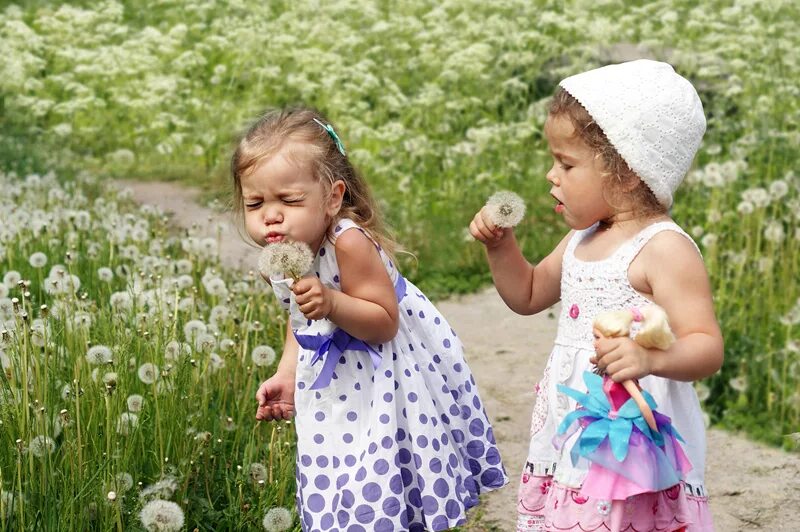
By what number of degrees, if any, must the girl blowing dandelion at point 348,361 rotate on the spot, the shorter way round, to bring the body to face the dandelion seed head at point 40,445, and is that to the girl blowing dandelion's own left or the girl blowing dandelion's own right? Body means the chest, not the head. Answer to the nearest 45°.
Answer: approximately 45° to the girl blowing dandelion's own right

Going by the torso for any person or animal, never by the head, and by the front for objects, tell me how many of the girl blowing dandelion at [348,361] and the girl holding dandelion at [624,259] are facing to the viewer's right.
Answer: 0

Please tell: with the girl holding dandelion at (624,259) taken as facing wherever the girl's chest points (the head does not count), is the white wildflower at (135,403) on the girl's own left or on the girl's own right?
on the girl's own right

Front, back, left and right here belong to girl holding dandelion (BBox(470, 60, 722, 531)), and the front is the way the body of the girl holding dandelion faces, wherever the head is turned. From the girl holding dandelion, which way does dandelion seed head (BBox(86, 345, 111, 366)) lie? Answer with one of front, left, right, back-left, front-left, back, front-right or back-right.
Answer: front-right

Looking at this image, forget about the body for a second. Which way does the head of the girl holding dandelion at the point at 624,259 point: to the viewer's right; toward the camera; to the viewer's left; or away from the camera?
to the viewer's left

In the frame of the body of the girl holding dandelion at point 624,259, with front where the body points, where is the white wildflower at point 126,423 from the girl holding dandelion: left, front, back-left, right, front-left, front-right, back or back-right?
front-right

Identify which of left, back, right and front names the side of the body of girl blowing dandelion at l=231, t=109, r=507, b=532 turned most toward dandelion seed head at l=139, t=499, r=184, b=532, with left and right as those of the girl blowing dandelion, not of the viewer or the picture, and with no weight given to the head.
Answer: front

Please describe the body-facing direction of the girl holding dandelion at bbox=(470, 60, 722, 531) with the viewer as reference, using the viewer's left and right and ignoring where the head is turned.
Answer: facing the viewer and to the left of the viewer

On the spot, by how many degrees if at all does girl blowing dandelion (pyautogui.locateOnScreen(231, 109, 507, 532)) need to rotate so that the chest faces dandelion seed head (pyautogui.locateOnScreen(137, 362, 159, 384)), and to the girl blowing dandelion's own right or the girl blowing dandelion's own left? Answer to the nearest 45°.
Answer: approximately 90° to the girl blowing dandelion's own right

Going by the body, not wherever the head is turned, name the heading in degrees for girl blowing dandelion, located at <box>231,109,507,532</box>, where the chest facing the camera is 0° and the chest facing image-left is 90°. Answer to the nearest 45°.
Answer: approximately 45°

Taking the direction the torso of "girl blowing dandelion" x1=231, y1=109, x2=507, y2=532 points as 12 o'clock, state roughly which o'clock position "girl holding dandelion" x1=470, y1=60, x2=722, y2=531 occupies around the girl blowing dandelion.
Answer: The girl holding dandelion is roughly at 8 o'clock from the girl blowing dandelion.
